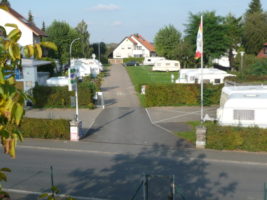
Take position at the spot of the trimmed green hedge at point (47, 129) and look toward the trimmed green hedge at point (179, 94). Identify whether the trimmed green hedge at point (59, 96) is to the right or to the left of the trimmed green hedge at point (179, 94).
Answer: left

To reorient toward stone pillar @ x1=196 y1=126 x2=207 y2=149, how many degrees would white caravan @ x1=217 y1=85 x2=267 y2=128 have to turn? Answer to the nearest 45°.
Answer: approximately 45° to its left

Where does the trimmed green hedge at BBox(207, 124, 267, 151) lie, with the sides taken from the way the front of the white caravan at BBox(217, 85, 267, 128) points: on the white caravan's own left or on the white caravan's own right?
on the white caravan's own left

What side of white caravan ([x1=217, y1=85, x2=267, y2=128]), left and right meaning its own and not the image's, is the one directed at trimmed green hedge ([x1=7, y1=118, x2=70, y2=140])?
front

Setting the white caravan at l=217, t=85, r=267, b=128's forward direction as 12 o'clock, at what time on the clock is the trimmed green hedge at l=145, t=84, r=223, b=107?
The trimmed green hedge is roughly at 2 o'clock from the white caravan.

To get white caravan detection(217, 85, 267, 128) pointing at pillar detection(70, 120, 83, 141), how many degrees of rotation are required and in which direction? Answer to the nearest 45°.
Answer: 0° — it already faces it

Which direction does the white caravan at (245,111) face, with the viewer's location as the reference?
facing to the left of the viewer
